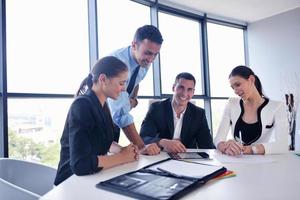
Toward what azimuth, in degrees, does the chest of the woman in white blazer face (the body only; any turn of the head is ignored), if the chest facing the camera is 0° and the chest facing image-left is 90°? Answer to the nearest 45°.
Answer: approximately 45°

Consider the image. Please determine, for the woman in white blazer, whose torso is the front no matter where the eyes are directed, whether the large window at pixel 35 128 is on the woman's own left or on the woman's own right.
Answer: on the woman's own right

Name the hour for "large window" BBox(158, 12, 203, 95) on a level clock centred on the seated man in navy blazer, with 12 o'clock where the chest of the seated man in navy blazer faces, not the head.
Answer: The large window is roughly at 6 o'clock from the seated man in navy blazer.

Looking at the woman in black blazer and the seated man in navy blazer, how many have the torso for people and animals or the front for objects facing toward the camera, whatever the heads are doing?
1

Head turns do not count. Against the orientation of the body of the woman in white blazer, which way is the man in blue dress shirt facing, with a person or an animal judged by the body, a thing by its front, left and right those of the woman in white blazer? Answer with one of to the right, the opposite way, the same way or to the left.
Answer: to the left

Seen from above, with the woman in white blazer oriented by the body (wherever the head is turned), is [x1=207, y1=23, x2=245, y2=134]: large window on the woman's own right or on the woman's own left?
on the woman's own right

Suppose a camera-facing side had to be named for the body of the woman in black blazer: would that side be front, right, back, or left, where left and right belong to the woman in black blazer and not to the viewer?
right
